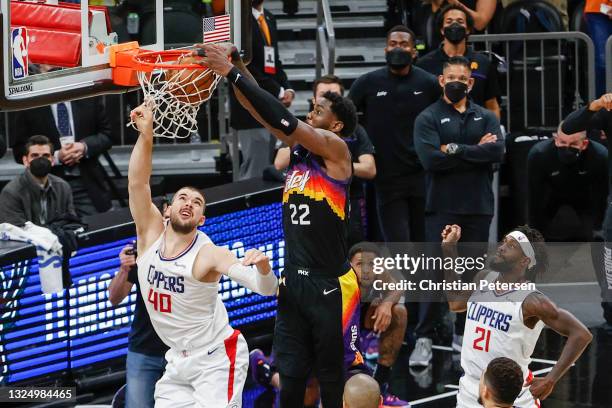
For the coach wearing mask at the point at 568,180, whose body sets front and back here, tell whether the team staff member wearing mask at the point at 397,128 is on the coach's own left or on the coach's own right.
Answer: on the coach's own right

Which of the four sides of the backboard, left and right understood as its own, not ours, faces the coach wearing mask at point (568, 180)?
left

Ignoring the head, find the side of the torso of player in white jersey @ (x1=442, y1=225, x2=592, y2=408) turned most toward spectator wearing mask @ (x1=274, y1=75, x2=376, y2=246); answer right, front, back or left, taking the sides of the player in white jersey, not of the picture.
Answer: right

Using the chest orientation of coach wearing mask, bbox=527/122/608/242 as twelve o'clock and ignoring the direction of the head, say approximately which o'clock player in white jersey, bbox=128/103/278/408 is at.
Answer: The player in white jersey is roughly at 1 o'clock from the coach wearing mask.

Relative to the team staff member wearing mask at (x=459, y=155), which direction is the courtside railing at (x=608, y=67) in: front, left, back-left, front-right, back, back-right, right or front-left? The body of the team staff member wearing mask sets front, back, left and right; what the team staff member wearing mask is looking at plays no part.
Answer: back-left

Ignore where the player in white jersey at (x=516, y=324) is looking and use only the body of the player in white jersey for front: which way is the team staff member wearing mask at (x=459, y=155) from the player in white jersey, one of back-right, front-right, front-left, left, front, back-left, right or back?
back-right

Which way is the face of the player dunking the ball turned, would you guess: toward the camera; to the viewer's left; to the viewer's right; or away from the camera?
to the viewer's left

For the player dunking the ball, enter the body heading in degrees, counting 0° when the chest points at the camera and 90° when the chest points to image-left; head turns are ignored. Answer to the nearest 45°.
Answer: approximately 45°

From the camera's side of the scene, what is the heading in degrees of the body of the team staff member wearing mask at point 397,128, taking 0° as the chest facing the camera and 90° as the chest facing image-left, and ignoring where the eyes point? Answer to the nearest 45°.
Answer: approximately 0°

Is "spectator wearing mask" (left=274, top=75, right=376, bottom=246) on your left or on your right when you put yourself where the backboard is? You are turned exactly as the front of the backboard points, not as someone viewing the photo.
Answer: on your left

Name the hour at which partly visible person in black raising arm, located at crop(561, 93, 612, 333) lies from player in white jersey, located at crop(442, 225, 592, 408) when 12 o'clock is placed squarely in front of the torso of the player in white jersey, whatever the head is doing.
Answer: The partly visible person in black raising arm is roughly at 5 o'clock from the player in white jersey.
